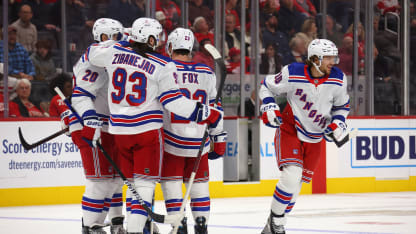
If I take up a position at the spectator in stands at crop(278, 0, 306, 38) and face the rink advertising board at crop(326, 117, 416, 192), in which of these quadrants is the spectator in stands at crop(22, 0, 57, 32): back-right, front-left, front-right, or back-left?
back-right

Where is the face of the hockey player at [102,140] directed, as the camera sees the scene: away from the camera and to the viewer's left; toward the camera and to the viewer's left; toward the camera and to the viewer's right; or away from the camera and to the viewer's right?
away from the camera and to the viewer's right

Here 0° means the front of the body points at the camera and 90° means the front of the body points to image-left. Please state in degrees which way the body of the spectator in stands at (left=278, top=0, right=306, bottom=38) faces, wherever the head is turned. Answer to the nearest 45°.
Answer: approximately 0°

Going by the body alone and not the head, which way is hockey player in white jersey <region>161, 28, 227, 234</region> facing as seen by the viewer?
away from the camera

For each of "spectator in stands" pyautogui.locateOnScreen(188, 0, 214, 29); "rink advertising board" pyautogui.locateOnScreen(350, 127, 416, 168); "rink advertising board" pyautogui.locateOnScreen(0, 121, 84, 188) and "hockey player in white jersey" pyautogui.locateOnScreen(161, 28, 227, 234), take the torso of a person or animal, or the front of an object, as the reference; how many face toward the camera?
3

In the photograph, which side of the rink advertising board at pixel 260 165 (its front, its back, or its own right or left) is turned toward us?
front

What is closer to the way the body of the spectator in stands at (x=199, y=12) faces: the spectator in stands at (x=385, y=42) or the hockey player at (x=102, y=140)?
the hockey player

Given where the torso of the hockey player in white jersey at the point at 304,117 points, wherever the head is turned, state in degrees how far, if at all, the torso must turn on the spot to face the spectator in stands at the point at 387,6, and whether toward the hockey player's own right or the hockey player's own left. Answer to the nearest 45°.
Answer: approximately 135° to the hockey player's own left

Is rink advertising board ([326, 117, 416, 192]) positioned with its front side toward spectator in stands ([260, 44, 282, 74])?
no

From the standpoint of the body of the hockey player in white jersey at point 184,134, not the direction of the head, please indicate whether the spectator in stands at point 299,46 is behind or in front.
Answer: in front

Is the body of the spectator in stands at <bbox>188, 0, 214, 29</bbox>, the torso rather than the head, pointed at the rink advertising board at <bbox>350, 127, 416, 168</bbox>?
no

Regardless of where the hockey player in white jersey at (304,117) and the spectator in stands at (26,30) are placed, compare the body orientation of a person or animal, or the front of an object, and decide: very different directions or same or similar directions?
same or similar directions

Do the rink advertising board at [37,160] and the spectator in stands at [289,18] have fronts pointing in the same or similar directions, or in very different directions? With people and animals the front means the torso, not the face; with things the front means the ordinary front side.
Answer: same or similar directions

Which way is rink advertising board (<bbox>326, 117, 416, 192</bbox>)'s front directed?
toward the camera

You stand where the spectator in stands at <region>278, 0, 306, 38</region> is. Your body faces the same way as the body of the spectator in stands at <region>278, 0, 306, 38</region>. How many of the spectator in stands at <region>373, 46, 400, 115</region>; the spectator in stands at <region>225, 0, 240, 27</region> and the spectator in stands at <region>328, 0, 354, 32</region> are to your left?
2
